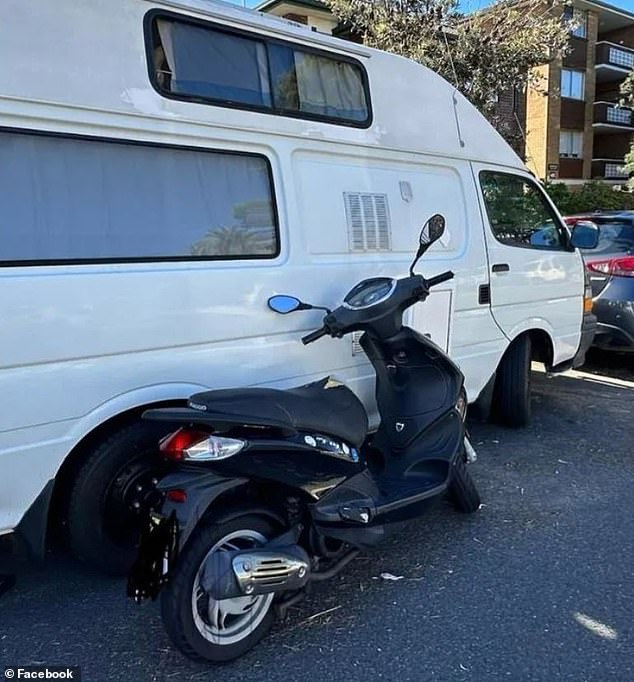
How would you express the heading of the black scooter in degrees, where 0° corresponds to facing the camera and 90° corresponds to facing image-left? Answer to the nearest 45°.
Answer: approximately 225°

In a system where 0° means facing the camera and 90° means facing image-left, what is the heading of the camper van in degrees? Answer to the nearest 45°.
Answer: approximately 225°

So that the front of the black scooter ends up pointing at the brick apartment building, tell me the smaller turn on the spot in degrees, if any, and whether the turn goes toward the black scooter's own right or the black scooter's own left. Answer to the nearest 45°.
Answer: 0° — it already faces it

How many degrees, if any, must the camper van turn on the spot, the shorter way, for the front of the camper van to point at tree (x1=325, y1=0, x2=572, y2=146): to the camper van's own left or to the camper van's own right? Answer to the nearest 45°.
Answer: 0° — it already faces it
